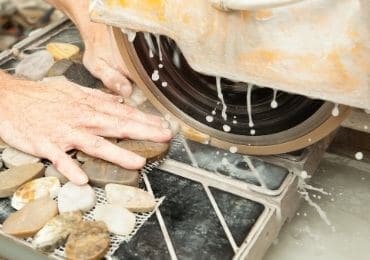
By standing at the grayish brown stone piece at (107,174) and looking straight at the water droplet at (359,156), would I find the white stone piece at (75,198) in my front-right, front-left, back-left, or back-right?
back-right

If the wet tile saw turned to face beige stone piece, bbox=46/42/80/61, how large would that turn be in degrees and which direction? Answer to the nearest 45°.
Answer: approximately 45° to its right

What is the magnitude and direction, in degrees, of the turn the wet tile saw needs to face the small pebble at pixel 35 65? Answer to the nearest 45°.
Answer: approximately 45° to its right

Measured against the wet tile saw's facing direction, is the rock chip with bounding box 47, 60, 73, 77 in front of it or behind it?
in front

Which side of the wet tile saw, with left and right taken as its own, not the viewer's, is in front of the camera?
left
